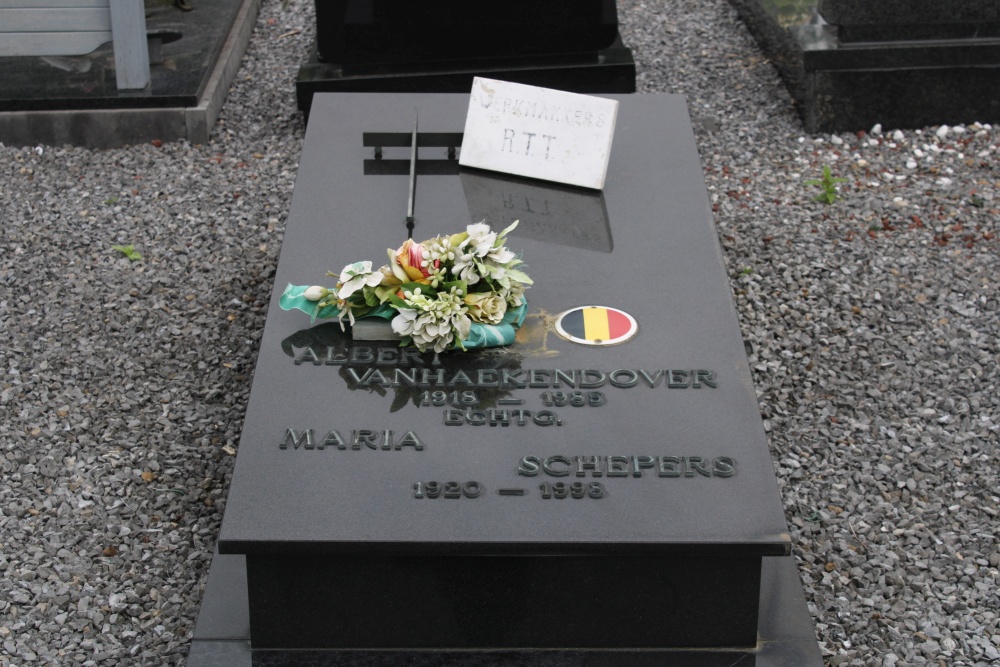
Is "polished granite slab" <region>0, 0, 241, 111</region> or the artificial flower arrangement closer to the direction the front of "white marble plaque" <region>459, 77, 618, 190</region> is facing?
the artificial flower arrangement

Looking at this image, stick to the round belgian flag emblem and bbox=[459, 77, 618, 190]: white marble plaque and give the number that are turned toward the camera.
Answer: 2

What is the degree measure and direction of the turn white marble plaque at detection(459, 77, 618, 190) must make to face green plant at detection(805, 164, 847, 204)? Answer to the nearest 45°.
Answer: approximately 135° to its left

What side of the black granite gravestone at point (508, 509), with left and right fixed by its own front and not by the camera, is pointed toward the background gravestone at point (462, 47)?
back

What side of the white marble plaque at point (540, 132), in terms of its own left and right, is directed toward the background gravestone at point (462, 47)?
back

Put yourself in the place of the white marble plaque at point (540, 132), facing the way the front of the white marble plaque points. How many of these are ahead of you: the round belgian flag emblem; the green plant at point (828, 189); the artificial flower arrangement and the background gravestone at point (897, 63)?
2
